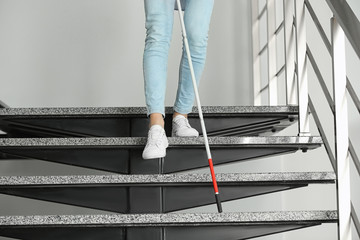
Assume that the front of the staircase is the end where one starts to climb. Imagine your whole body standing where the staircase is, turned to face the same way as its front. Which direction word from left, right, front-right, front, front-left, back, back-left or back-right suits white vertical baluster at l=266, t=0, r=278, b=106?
back-left

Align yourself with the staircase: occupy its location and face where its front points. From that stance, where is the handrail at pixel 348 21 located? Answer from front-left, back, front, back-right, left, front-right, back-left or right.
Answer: front-left

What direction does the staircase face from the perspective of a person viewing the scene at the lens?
facing the viewer

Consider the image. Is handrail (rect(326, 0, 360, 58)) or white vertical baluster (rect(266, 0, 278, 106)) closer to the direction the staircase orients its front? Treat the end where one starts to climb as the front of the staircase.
the handrail

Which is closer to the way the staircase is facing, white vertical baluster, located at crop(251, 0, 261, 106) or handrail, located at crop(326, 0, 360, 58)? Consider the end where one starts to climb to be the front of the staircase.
the handrail
